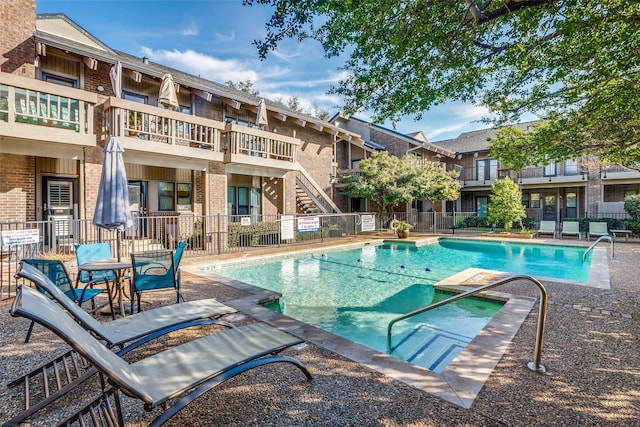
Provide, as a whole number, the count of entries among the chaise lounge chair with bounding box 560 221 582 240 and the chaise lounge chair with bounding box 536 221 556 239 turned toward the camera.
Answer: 2

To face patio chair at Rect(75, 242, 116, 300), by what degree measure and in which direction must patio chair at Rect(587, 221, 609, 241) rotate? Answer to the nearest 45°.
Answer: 0° — it already faces it

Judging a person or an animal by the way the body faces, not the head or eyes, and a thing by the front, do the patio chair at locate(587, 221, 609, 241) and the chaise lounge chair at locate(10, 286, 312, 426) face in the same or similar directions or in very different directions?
very different directions

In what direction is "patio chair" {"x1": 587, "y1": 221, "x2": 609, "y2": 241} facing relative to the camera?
toward the camera

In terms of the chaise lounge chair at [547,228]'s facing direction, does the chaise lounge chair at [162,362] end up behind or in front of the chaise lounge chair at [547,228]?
in front

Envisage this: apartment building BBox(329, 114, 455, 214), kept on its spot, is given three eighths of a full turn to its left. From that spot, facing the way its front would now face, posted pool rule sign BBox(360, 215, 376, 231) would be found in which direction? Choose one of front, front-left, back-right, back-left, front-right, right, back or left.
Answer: back

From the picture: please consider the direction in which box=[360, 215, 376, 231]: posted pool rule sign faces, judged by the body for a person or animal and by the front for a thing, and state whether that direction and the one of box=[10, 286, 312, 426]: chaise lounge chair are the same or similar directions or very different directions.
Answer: very different directions

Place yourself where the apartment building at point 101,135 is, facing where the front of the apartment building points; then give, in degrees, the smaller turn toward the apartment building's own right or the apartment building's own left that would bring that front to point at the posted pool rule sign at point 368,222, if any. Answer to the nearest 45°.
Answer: approximately 45° to the apartment building's own left

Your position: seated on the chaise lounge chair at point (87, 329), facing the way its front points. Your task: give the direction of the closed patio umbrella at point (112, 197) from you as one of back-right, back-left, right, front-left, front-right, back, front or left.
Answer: front-left

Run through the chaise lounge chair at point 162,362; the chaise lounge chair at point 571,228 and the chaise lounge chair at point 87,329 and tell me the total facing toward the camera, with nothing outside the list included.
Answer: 1

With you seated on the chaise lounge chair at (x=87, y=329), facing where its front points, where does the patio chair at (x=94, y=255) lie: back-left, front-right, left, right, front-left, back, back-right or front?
front-left

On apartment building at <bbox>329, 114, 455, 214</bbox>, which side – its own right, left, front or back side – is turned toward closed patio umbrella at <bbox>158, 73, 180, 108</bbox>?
right

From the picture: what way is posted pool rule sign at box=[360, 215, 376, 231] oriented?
toward the camera
